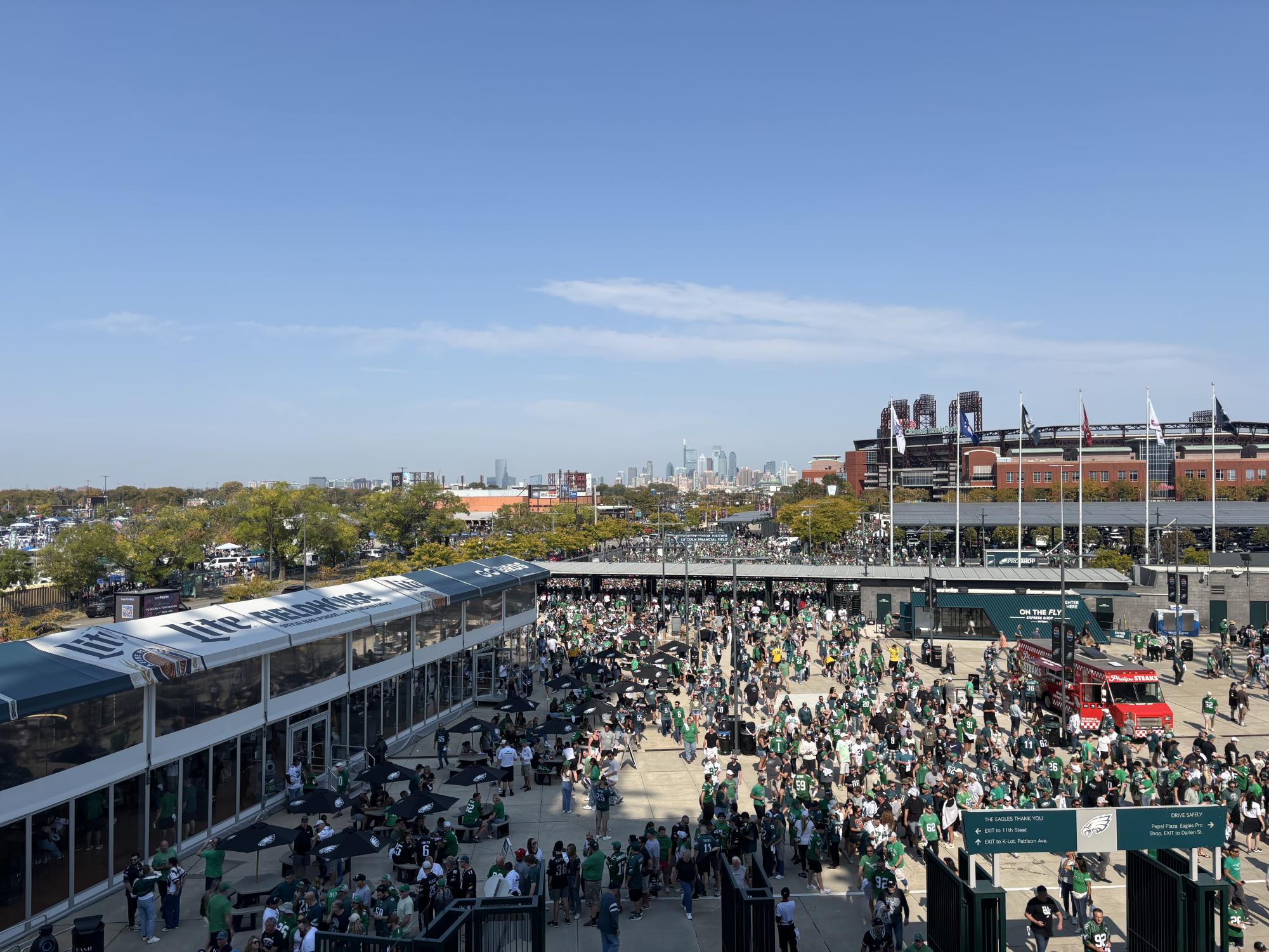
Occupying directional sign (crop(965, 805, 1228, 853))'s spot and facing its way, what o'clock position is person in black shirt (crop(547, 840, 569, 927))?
The person in black shirt is roughly at 3 o'clock from the directional sign.

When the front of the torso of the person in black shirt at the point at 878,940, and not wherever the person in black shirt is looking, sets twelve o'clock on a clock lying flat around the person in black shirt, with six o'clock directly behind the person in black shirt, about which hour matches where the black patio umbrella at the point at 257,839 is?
The black patio umbrella is roughly at 3 o'clock from the person in black shirt.

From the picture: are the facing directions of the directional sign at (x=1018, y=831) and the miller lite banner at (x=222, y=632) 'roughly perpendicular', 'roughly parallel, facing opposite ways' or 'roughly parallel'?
roughly perpendicular

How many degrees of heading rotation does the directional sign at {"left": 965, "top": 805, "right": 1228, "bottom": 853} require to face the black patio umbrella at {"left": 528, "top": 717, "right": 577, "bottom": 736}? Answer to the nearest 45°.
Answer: approximately 135° to its right

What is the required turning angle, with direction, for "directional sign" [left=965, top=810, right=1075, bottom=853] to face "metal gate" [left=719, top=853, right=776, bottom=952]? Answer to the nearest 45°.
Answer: approximately 45° to its right

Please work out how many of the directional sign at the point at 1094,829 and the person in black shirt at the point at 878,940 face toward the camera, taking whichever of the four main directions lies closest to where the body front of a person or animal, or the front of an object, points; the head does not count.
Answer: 2

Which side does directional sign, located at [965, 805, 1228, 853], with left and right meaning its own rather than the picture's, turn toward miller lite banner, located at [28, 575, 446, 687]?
right
